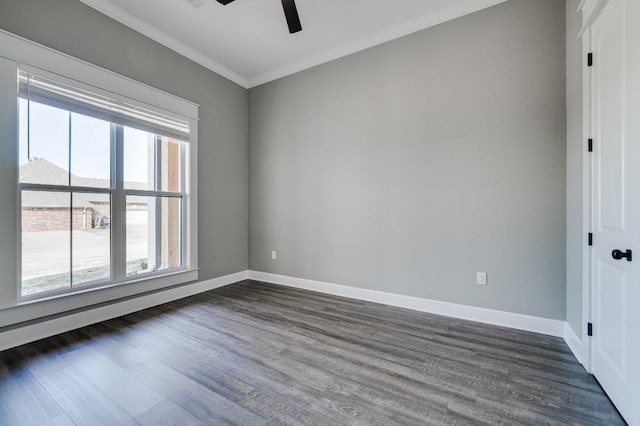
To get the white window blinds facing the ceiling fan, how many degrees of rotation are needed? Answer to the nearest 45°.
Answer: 0° — it already faces it

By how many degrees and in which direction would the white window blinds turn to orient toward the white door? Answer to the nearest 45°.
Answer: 0° — it already faces it

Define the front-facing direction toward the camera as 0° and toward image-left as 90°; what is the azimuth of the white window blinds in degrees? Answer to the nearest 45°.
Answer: approximately 315°
